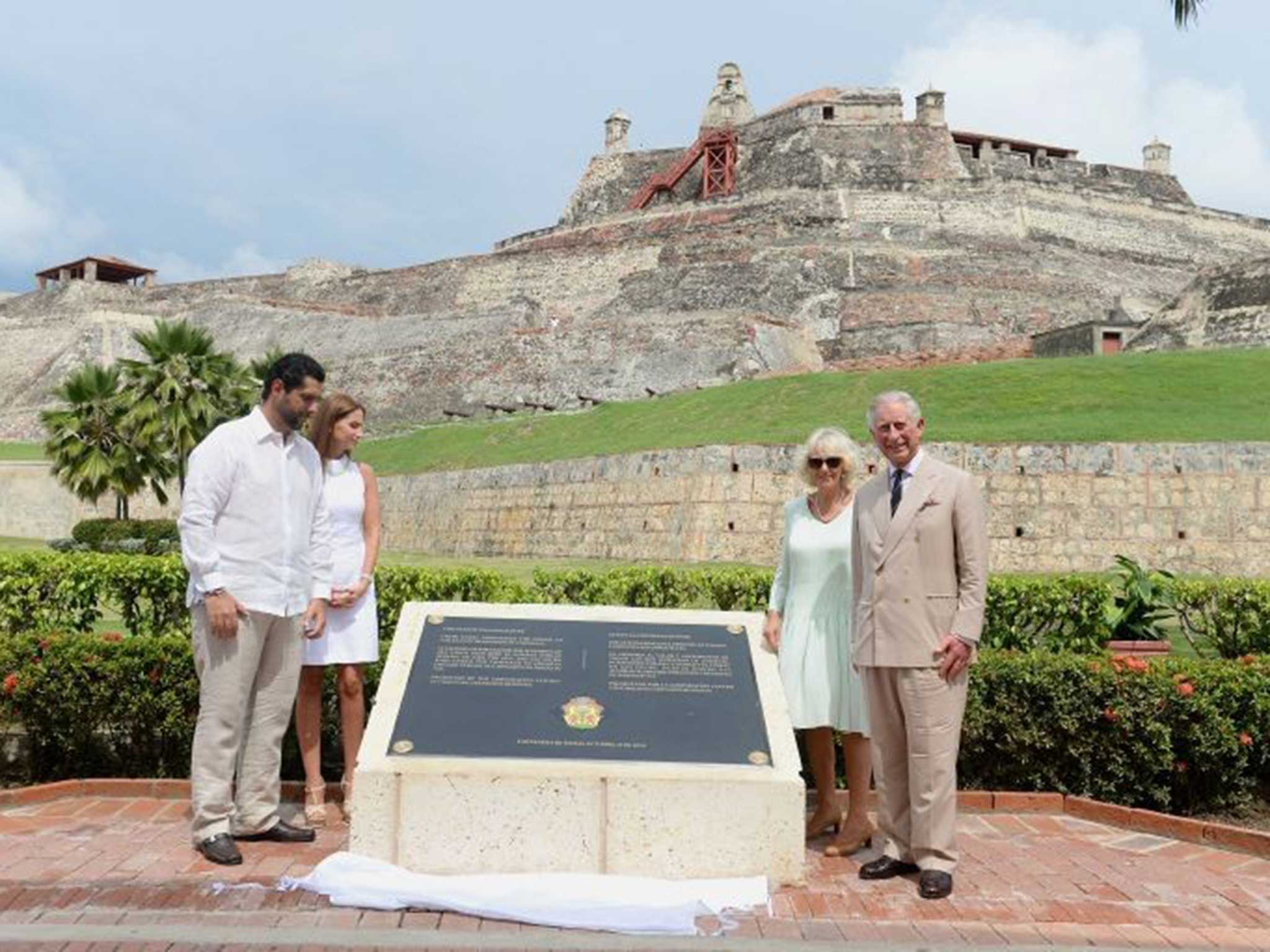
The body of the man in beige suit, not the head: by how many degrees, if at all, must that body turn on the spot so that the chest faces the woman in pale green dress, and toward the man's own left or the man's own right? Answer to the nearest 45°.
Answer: approximately 90° to the man's own right

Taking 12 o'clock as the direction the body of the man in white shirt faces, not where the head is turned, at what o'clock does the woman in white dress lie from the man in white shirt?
The woman in white dress is roughly at 9 o'clock from the man in white shirt.

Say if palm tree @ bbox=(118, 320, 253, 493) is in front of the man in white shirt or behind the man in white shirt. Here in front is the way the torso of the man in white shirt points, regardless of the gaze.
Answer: behind

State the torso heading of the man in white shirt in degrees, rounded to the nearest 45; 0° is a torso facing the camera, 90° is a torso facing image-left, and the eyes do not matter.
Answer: approximately 315°

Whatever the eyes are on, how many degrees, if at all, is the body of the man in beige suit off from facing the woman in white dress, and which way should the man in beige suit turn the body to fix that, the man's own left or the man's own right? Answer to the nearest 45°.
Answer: approximately 45° to the man's own right

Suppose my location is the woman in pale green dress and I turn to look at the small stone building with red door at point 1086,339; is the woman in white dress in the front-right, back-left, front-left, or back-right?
back-left

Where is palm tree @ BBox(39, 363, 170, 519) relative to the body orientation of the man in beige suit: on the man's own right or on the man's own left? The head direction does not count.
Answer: on the man's own right

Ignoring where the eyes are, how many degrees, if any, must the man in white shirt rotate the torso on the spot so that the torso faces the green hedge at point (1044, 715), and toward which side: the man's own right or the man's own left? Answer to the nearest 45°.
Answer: approximately 45° to the man's own left
